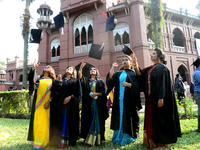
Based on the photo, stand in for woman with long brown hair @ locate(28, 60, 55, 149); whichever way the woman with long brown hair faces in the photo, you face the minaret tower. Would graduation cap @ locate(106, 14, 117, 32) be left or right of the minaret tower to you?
right

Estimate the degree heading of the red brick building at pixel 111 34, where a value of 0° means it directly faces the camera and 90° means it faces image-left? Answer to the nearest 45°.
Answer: approximately 45°

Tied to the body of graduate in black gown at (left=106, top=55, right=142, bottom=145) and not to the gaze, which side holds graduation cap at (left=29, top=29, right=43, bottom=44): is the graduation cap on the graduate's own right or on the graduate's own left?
on the graduate's own right

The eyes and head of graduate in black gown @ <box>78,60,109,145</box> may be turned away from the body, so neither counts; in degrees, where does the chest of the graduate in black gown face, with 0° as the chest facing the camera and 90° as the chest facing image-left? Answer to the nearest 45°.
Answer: approximately 0°

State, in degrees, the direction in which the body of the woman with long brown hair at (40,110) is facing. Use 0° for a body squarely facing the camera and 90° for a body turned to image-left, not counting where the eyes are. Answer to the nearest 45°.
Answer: approximately 0°

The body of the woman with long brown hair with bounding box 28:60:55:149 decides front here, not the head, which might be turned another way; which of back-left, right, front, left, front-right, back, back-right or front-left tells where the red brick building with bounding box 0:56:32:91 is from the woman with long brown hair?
back
